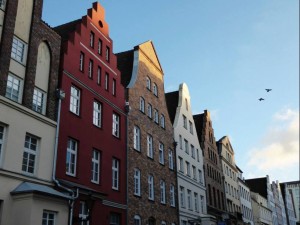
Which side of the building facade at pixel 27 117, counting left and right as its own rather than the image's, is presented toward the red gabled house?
left

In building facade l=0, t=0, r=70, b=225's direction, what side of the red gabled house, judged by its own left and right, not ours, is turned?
right

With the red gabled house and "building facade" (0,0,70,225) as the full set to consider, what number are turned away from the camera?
0
